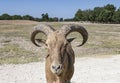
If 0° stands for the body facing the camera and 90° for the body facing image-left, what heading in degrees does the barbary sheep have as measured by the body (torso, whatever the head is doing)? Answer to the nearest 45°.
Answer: approximately 0°
